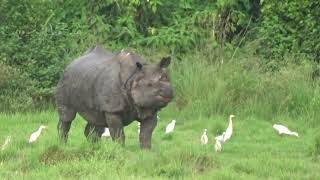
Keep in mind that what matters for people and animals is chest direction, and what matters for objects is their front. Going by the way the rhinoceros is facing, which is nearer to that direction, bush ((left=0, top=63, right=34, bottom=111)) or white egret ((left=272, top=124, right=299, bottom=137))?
the white egret

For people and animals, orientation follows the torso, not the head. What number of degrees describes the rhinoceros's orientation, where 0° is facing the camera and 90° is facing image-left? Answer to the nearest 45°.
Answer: approximately 315°
